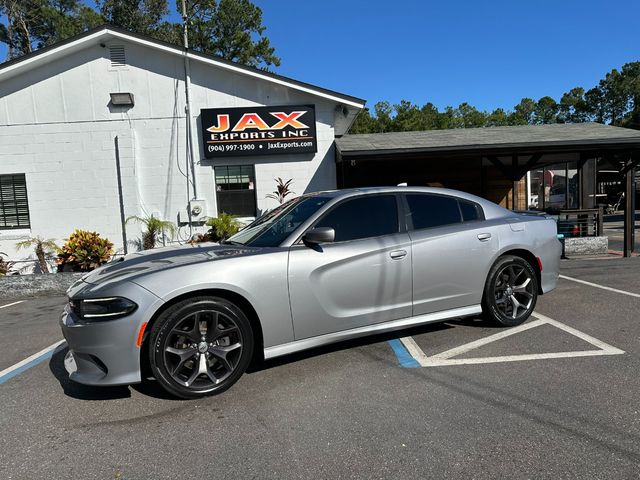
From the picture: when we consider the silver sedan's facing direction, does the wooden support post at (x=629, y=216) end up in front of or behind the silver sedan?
behind

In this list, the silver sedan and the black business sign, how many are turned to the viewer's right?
0

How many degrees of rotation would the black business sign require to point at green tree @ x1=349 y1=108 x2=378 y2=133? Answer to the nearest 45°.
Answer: approximately 180°

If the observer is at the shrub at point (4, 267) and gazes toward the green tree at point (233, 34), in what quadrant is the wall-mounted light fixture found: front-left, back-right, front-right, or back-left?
front-right

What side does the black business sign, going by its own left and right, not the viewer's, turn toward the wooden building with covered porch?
left

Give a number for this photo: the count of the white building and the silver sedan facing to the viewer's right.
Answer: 0

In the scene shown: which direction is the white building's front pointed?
toward the camera

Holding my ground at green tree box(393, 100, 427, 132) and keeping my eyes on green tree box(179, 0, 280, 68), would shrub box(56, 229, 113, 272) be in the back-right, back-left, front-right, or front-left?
front-left

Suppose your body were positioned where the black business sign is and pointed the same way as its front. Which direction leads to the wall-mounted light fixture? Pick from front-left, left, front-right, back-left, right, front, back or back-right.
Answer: right

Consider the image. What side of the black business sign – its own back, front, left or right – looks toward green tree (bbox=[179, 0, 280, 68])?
back

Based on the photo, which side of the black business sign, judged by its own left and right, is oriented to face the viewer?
front

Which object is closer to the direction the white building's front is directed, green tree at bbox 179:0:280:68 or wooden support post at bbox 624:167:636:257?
the wooden support post

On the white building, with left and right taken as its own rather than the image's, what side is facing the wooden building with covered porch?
left

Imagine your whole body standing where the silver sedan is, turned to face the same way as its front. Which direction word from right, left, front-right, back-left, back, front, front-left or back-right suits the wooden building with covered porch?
back

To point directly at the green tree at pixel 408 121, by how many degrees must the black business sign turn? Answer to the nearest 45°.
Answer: approximately 135° to its left
